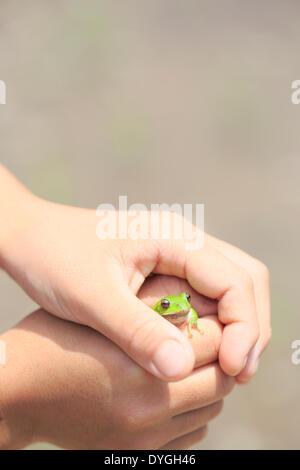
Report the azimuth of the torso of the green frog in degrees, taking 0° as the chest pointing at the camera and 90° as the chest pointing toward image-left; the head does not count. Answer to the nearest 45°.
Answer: approximately 315°
